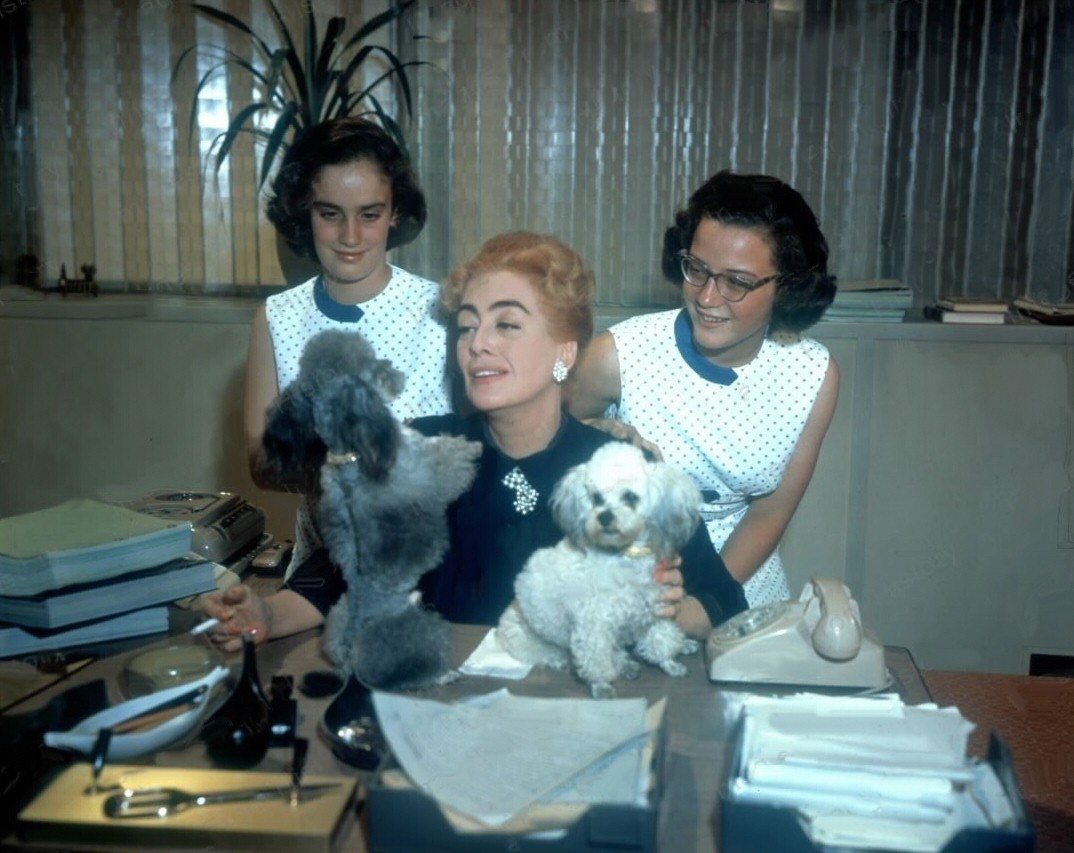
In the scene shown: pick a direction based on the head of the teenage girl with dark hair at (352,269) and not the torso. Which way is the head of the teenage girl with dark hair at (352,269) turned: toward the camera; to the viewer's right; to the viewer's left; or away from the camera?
toward the camera

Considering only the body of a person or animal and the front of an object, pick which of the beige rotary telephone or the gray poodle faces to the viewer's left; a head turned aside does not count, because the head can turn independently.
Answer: the beige rotary telephone

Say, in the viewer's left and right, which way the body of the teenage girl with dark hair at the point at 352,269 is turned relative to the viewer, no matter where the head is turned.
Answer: facing the viewer

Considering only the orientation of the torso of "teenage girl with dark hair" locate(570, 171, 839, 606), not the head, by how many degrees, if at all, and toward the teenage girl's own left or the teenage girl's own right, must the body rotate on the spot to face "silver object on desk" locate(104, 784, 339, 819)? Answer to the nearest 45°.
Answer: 0° — they already face it

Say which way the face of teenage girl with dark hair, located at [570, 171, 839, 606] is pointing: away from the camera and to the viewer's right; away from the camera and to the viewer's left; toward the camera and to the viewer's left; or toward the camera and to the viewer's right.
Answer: toward the camera and to the viewer's left

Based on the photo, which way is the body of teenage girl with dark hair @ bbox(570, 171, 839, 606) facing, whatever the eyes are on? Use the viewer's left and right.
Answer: facing the viewer and to the left of the viewer

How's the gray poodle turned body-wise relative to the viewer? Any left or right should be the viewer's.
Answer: facing away from the viewer and to the right of the viewer

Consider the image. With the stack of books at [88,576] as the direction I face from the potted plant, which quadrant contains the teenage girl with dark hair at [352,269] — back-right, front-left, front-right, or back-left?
front-left

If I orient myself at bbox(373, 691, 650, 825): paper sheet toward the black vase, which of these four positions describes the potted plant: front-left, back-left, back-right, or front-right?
front-right

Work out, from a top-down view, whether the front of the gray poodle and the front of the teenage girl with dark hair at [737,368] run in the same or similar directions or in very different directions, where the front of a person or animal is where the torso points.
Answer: very different directions

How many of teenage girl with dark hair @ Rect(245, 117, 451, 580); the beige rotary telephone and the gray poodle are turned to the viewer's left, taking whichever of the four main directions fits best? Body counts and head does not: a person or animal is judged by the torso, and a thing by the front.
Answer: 1

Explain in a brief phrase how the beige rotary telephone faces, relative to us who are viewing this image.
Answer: facing to the left of the viewer

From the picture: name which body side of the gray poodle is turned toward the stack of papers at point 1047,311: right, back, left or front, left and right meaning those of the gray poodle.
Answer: front
